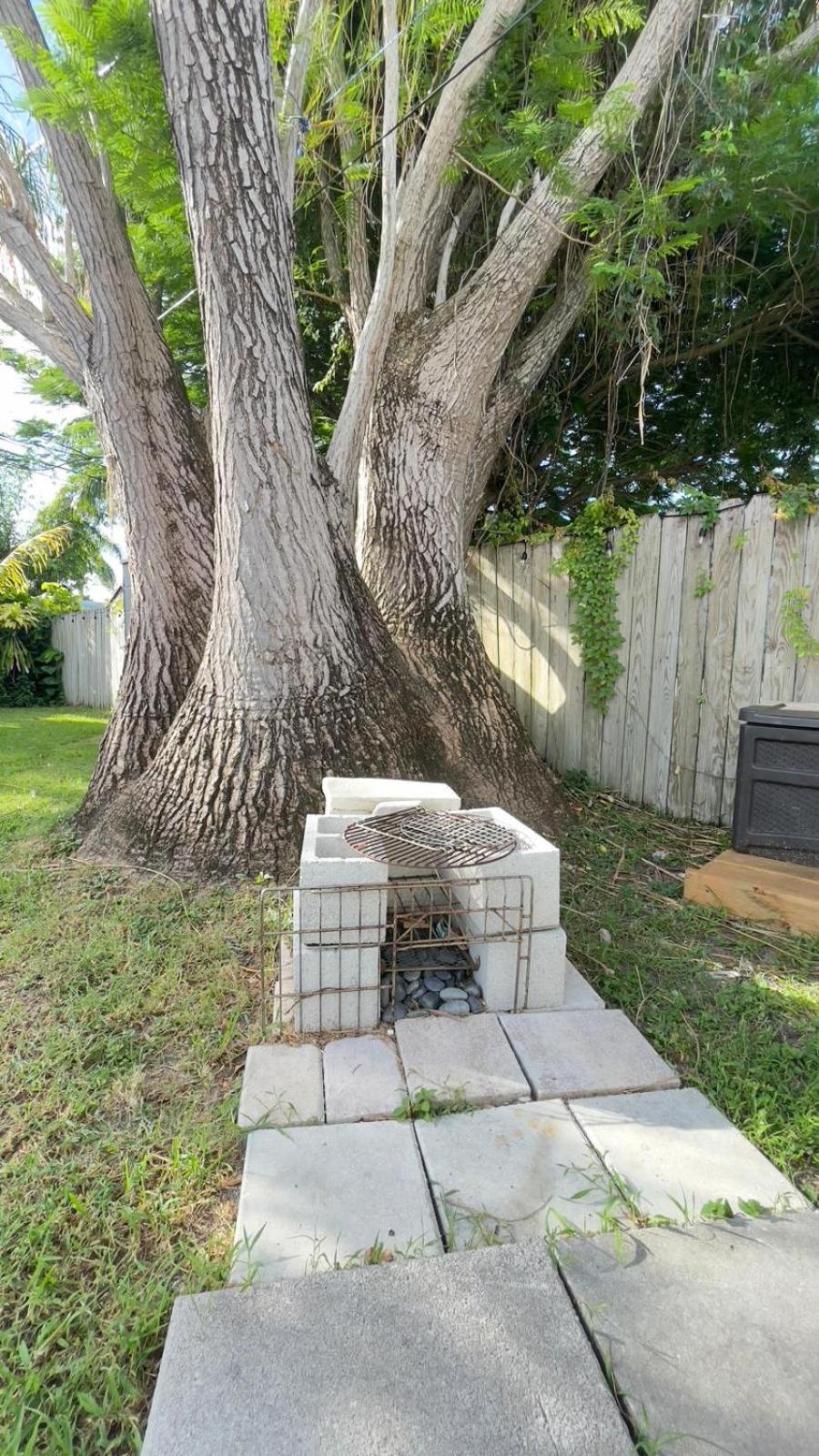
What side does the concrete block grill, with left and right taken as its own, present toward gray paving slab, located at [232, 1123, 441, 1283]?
front

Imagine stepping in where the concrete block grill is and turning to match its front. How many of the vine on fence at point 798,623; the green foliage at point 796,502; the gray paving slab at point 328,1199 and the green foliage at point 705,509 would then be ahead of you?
1

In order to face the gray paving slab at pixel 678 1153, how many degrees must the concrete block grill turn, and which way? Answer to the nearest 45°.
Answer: approximately 45° to its left

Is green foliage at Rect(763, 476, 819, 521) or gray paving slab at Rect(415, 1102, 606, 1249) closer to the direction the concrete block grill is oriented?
the gray paving slab

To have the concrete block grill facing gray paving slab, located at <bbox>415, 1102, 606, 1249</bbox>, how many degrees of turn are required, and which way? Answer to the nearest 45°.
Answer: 0° — it already faces it

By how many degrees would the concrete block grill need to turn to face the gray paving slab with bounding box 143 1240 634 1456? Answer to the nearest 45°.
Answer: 0° — it already faces it

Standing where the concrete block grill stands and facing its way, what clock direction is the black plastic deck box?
The black plastic deck box is roughly at 8 o'clock from the concrete block grill.

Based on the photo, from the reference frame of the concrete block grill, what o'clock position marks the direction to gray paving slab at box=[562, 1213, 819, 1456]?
The gray paving slab is roughly at 11 o'clock from the concrete block grill.

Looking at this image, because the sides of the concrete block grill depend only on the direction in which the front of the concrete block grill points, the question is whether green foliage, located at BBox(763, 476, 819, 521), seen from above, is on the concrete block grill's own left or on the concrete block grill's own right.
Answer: on the concrete block grill's own left

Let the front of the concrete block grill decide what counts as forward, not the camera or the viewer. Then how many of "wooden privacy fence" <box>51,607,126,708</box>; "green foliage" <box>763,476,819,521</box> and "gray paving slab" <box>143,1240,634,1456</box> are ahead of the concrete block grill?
1

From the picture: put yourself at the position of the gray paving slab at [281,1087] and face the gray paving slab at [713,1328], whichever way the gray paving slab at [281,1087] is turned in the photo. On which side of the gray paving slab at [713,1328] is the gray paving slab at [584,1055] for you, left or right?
left

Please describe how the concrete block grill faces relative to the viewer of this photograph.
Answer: facing the viewer
